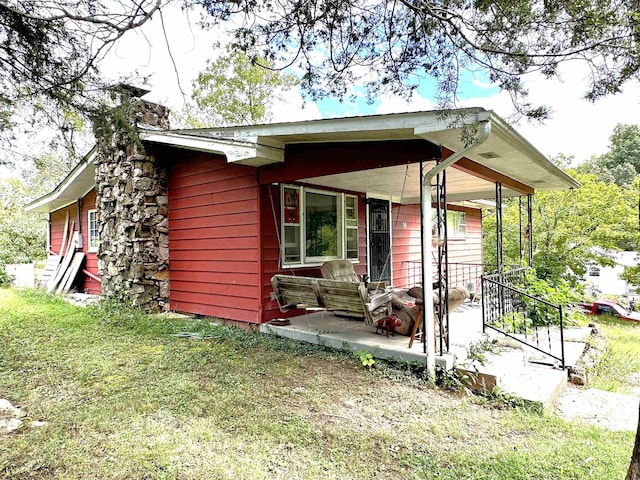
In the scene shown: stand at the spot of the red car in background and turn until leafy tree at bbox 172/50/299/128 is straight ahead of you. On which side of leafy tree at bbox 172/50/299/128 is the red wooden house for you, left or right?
left

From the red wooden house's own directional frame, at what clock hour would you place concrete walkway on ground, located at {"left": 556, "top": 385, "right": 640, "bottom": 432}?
The concrete walkway on ground is roughly at 12 o'clock from the red wooden house.

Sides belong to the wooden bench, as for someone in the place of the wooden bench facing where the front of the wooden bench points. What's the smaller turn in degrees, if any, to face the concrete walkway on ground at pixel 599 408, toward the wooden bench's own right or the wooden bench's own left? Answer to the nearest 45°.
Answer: approximately 45° to the wooden bench's own right

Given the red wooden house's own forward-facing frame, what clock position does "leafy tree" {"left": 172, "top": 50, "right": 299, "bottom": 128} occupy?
The leafy tree is roughly at 7 o'clock from the red wooden house.

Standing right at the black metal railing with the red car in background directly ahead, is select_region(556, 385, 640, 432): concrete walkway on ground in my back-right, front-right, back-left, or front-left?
back-right

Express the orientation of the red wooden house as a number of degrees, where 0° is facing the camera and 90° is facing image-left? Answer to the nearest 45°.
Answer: approximately 315°

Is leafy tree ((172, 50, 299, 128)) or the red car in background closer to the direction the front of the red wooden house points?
the red car in background

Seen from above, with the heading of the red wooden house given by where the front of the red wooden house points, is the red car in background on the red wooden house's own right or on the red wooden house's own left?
on the red wooden house's own left

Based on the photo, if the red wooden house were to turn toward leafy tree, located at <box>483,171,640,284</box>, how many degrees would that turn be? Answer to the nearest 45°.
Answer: approximately 90° to its left
